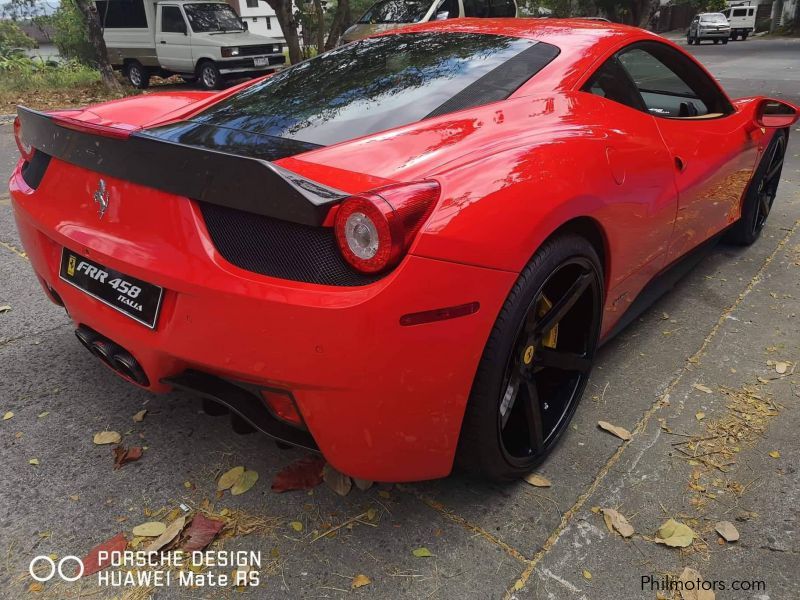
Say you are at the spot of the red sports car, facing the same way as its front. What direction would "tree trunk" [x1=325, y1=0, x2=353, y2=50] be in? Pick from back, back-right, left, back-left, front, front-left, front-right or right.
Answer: front-left

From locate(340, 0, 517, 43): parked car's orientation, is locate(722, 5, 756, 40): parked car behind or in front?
behind

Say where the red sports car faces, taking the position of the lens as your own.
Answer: facing away from the viewer and to the right of the viewer

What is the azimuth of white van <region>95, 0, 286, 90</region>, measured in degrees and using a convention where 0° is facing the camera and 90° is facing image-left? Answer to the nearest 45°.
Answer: approximately 315°

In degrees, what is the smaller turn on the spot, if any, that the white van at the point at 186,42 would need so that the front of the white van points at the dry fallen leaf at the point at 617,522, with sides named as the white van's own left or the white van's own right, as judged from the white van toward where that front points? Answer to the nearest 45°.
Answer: approximately 45° to the white van's own right

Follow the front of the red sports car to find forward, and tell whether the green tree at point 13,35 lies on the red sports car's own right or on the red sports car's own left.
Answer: on the red sports car's own left

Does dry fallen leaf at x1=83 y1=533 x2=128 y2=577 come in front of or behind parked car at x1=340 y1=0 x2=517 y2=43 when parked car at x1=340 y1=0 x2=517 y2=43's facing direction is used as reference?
in front

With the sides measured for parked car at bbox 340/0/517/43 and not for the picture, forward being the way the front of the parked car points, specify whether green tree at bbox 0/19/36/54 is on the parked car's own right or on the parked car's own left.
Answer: on the parked car's own right

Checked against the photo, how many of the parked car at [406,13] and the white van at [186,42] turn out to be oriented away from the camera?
0

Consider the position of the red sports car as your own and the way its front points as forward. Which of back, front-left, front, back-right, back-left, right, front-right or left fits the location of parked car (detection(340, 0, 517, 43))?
front-left
